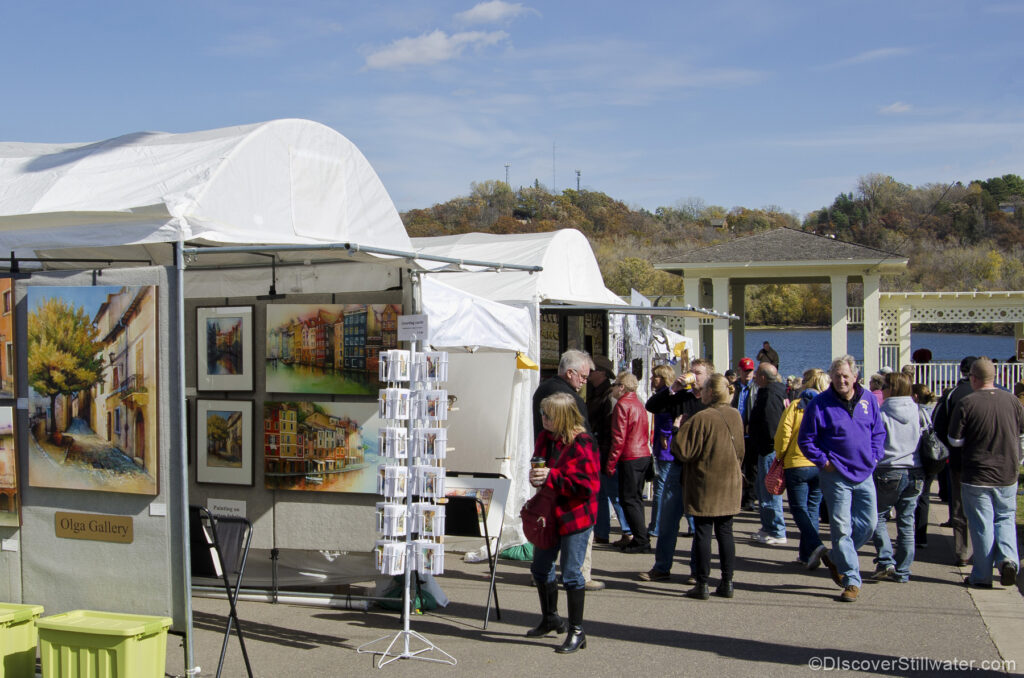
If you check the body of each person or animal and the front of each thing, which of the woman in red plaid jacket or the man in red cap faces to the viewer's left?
the woman in red plaid jacket

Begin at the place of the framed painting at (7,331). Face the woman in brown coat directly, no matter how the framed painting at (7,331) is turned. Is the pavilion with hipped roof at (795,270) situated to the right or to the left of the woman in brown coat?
left

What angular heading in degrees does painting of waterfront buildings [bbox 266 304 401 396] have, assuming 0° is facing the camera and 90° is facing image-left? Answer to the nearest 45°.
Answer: approximately 0°

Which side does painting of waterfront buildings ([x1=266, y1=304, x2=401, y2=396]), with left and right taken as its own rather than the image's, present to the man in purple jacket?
left

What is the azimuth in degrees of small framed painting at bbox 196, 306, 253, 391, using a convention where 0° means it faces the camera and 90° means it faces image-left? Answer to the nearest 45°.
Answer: approximately 0°

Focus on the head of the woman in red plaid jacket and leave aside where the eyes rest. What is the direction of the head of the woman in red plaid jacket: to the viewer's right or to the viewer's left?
to the viewer's left

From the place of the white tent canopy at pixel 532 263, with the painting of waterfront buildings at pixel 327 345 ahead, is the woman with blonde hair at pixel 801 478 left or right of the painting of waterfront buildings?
left
